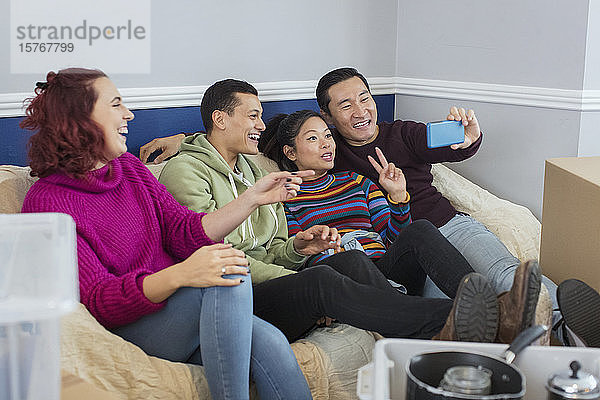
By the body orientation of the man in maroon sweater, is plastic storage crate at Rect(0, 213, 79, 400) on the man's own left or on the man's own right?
on the man's own right

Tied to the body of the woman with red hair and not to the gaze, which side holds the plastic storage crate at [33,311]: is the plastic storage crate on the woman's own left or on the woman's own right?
on the woman's own right

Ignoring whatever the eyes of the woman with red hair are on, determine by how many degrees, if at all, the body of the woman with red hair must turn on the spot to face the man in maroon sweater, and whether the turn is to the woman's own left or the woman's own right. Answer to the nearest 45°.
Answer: approximately 90° to the woman's own left

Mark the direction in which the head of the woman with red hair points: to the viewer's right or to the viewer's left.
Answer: to the viewer's right

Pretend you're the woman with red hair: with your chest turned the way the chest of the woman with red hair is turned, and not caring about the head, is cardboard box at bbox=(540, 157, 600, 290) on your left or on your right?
on your left

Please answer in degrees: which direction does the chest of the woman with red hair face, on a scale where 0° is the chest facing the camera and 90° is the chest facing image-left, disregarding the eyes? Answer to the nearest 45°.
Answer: approximately 315°
